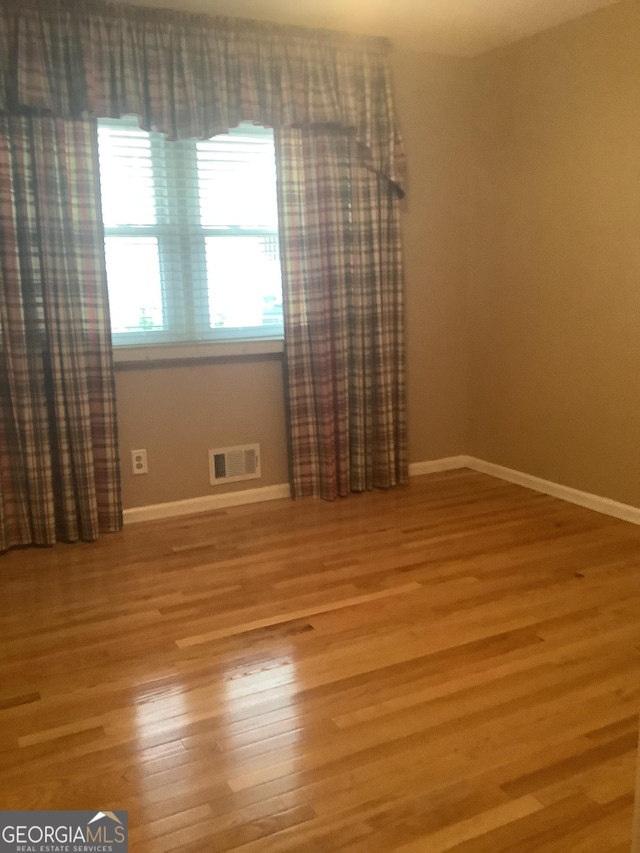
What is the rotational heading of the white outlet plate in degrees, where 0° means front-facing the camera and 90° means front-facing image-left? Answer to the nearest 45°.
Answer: approximately 0°

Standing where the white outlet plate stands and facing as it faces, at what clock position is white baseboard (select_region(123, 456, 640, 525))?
The white baseboard is roughly at 9 o'clock from the white outlet plate.

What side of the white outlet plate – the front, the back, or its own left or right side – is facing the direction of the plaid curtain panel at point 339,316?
left
